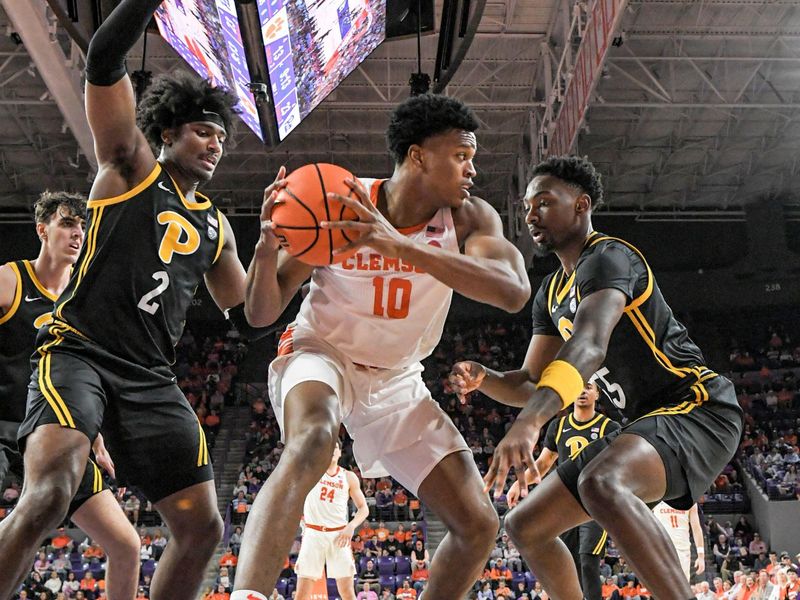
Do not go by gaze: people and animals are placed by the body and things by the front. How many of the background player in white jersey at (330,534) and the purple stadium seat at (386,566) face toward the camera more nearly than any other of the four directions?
2

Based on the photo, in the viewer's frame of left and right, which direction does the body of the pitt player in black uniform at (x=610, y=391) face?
facing the viewer and to the left of the viewer

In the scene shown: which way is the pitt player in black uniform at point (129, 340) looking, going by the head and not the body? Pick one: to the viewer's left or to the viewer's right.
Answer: to the viewer's right

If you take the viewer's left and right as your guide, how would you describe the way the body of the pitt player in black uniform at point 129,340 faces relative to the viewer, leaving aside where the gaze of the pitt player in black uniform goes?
facing the viewer and to the right of the viewer

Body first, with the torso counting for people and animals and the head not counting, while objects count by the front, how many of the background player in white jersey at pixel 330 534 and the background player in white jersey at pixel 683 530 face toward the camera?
2

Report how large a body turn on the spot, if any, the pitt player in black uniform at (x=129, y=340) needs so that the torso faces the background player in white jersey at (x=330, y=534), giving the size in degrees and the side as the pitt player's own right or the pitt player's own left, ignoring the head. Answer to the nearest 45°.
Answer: approximately 135° to the pitt player's own left

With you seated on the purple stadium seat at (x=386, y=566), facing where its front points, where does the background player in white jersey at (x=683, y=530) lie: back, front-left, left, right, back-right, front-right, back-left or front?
front-left

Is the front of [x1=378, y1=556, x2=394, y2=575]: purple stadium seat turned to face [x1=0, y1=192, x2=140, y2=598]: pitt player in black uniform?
yes

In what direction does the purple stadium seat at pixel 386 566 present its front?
toward the camera

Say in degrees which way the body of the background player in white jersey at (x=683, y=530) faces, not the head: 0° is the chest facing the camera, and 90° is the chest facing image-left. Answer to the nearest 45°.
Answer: approximately 0°

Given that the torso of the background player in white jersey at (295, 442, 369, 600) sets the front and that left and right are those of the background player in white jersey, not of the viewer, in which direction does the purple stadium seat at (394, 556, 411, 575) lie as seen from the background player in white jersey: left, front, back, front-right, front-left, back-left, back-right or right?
back

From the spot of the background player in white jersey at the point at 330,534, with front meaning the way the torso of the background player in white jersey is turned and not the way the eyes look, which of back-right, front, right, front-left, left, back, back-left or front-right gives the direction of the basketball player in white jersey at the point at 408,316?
front

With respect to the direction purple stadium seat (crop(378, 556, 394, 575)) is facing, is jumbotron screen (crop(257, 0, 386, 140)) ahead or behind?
ahead

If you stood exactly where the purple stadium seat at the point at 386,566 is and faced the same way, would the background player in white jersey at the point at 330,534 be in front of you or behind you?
in front

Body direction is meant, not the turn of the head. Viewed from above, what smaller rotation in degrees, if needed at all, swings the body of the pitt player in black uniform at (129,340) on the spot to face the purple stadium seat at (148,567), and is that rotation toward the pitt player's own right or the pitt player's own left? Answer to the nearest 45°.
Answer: approximately 135° to the pitt player's own left
